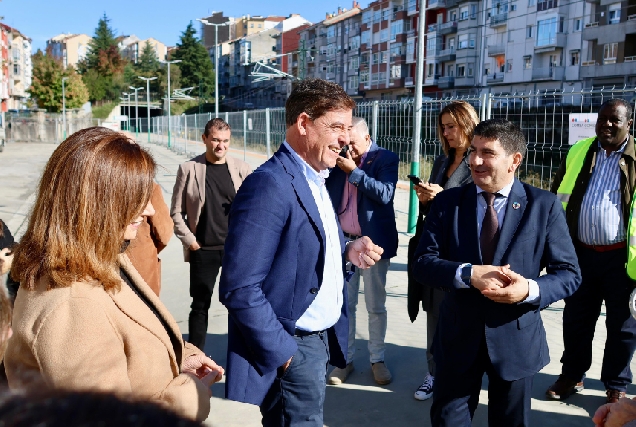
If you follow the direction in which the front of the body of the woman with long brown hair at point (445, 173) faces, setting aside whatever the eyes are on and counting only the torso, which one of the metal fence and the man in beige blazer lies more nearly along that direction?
the man in beige blazer

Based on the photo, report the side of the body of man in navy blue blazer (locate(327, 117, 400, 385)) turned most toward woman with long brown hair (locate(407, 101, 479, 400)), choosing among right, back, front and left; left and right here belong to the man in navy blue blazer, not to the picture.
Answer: left

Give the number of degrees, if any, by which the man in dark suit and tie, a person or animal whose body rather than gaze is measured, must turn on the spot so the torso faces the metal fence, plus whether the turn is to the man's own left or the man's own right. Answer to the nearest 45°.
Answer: approximately 180°

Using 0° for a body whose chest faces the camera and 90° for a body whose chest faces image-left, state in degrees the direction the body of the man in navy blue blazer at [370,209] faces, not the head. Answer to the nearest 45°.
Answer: approximately 45°

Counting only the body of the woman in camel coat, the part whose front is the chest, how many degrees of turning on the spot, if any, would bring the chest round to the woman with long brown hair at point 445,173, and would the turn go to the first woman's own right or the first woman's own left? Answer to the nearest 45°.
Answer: approximately 45° to the first woman's own left

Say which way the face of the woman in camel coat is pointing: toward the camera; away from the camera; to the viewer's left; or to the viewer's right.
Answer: to the viewer's right

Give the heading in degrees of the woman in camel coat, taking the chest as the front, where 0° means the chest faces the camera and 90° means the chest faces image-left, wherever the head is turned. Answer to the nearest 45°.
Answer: approximately 270°
